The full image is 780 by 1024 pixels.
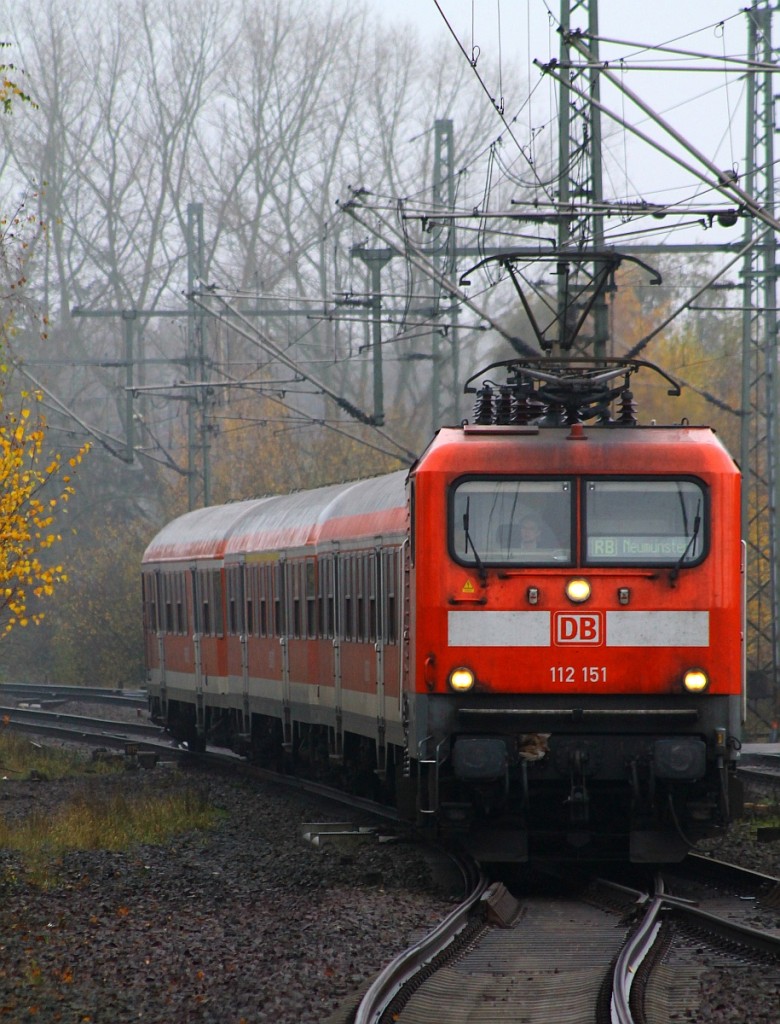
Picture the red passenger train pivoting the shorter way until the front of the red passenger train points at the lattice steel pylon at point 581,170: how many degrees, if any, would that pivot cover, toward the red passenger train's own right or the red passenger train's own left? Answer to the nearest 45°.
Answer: approximately 180°

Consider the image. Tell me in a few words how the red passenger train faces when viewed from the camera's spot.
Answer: facing the viewer
